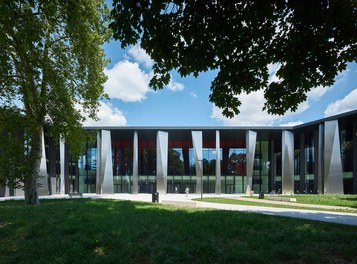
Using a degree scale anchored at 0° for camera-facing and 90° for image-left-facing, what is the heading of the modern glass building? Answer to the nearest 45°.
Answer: approximately 0°
